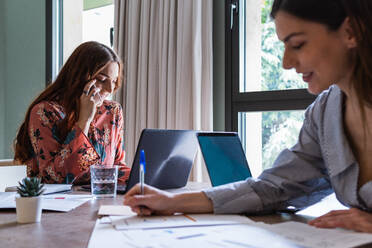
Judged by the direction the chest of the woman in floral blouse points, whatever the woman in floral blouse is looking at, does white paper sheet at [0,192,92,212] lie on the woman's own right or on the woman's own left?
on the woman's own right

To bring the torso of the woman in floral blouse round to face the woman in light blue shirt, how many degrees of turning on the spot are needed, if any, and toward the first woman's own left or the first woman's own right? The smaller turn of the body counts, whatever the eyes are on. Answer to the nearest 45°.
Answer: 0° — they already face them

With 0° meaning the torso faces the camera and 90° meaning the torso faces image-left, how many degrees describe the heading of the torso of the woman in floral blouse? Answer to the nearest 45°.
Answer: approximately 315°

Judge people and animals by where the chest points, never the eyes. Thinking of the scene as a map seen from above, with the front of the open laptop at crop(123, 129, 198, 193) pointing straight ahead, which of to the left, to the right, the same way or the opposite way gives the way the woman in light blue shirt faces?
to the left

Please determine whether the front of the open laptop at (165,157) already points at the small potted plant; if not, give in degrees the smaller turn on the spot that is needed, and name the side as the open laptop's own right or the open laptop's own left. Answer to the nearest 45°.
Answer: approximately 90° to the open laptop's own left

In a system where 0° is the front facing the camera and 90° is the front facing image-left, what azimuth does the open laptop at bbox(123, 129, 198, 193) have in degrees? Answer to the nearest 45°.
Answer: approximately 135°
